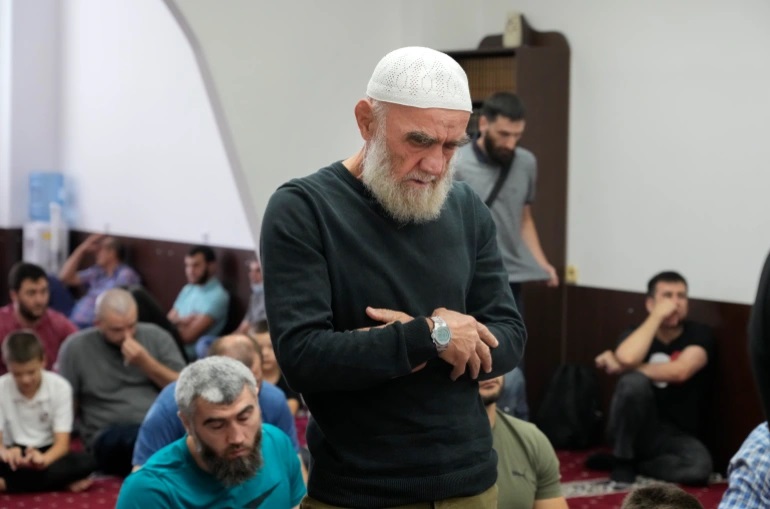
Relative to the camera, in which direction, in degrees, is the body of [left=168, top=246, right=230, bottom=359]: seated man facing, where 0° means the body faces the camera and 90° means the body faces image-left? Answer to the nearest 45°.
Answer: approximately 45°

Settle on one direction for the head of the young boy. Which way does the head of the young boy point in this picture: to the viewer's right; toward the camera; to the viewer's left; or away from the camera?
toward the camera

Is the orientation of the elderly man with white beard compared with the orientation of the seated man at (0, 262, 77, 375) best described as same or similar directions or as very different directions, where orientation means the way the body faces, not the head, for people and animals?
same or similar directions

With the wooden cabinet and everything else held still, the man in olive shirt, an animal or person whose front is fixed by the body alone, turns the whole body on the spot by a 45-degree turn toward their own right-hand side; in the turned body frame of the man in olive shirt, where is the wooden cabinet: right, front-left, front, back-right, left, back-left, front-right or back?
back-right

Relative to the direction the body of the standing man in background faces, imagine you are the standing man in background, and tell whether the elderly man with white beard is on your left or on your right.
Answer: on your right

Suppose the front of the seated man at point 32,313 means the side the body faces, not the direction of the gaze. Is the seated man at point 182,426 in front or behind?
in front

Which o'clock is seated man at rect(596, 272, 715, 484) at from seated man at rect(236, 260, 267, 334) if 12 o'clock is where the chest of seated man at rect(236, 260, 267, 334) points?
seated man at rect(596, 272, 715, 484) is roughly at 9 o'clock from seated man at rect(236, 260, 267, 334).

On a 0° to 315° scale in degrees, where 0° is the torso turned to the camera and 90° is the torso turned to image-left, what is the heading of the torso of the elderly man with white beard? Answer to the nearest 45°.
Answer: approximately 315°

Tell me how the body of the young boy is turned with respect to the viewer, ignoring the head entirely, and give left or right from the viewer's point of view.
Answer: facing the viewer

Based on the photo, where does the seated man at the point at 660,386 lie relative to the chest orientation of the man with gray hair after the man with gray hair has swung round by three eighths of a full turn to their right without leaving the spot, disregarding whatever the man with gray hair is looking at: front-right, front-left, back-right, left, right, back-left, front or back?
back-right

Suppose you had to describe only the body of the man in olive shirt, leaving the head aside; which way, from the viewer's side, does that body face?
toward the camera

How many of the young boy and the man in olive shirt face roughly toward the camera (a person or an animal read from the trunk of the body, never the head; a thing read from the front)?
2

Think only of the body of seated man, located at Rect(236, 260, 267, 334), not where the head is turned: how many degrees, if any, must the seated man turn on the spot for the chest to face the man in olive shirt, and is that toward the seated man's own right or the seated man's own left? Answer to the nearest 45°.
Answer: approximately 45° to the seated man's own left

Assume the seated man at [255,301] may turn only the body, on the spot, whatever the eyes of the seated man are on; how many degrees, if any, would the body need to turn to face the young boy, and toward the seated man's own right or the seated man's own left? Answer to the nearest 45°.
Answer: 0° — they already face them
